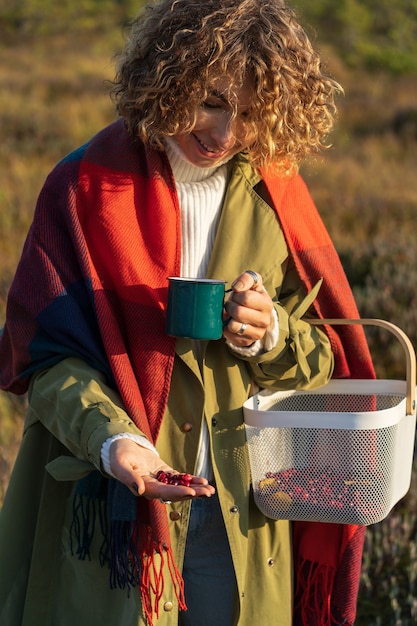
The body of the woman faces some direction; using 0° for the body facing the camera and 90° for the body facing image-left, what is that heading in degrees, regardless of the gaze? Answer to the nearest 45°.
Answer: approximately 0°
